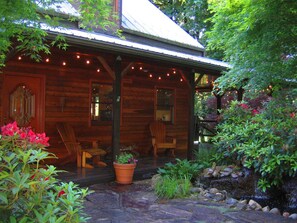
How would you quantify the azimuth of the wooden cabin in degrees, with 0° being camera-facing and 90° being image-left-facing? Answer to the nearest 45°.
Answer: approximately 315°

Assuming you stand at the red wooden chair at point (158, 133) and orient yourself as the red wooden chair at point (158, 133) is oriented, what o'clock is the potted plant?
The potted plant is roughly at 2 o'clock from the red wooden chair.

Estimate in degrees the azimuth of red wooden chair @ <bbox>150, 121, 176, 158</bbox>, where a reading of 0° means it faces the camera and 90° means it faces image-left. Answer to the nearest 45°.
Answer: approximately 315°

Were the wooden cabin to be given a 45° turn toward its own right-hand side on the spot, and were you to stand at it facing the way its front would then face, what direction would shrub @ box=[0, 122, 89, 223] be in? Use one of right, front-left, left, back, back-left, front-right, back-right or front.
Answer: front

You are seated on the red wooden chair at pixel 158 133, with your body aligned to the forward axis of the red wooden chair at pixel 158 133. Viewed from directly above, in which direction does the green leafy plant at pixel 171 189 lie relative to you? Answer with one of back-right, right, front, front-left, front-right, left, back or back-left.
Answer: front-right

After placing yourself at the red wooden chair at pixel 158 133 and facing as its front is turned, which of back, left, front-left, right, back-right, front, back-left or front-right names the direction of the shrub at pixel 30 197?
front-right

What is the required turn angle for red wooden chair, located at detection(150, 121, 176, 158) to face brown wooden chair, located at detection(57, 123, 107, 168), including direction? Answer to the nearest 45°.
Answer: approximately 90° to its right
